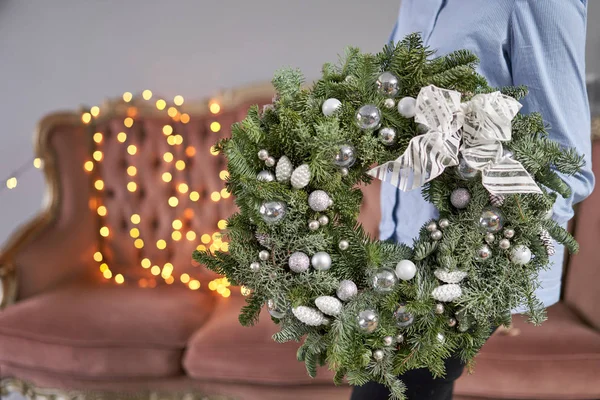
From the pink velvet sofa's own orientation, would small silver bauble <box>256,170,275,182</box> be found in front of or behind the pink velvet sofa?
in front

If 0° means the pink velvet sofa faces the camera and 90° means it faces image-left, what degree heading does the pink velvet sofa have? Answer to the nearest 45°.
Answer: approximately 0°
